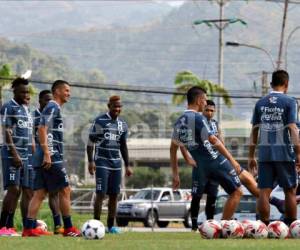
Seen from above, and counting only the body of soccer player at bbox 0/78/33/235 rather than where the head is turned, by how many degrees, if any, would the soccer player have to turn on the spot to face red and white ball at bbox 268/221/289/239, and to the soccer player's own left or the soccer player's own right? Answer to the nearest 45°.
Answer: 0° — they already face it

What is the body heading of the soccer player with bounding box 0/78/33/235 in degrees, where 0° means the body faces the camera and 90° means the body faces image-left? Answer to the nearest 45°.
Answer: approximately 315°

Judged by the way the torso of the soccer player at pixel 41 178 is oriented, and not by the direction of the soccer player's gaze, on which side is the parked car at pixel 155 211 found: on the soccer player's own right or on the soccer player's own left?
on the soccer player's own left

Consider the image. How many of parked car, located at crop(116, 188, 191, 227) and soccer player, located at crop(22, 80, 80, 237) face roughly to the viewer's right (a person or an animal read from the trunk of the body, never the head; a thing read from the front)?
1

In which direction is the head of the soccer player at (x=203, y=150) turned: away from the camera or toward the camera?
away from the camera

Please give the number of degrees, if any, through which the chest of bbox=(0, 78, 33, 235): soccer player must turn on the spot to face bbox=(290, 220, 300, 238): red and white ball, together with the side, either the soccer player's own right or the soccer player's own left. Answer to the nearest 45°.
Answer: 0° — they already face it

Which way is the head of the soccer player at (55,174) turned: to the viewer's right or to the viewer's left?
to the viewer's right

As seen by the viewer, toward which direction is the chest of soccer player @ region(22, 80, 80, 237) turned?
to the viewer's right

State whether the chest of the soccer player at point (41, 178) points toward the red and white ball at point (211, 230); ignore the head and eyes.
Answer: yes
